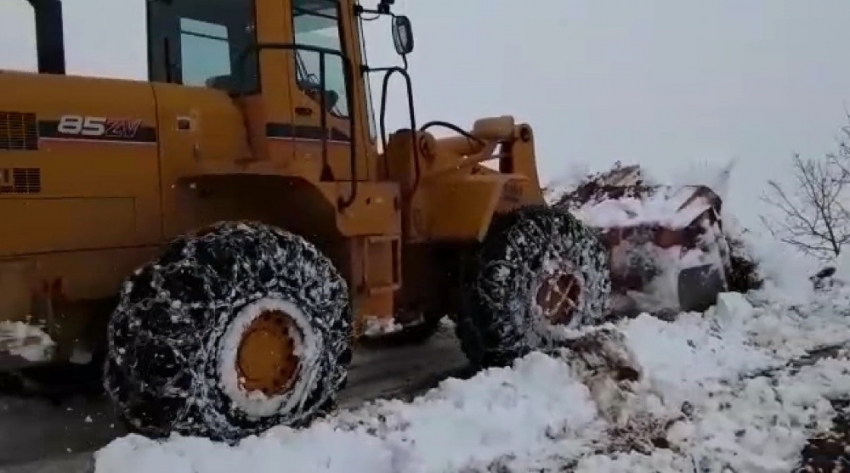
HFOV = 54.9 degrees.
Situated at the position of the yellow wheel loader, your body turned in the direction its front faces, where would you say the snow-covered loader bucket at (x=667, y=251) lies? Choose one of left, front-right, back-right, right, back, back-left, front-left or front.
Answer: front

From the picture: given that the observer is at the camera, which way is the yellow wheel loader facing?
facing away from the viewer and to the right of the viewer
